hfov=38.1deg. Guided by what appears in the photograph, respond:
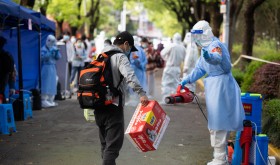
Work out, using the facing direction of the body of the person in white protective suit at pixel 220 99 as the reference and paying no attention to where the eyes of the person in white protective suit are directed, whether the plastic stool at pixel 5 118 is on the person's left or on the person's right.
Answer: on the person's right

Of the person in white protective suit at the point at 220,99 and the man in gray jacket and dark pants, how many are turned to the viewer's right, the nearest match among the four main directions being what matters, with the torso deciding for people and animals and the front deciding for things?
1

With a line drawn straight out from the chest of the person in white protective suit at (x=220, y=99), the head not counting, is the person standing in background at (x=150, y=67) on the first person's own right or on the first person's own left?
on the first person's own right

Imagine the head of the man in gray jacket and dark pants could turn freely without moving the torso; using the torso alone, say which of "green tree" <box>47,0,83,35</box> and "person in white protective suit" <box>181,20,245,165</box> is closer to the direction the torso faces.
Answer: the person in white protective suit

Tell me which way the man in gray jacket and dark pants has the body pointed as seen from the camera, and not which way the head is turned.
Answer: to the viewer's right

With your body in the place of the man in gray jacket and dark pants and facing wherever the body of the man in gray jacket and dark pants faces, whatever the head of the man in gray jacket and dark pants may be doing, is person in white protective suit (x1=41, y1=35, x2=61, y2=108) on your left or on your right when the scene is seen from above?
on your left

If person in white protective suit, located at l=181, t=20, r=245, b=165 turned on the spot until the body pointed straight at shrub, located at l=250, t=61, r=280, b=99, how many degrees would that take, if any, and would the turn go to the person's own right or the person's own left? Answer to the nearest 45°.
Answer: approximately 135° to the person's own right

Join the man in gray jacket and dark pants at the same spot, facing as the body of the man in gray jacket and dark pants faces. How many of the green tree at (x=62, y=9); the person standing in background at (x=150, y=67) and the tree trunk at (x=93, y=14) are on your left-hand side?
3

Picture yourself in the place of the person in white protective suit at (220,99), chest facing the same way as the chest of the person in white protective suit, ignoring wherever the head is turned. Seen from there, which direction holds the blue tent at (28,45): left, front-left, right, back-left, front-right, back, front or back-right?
right

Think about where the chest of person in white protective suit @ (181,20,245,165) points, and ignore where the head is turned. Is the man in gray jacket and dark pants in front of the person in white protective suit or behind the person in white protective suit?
in front

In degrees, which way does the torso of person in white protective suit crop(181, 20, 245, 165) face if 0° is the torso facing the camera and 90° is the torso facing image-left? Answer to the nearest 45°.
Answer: approximately 45°

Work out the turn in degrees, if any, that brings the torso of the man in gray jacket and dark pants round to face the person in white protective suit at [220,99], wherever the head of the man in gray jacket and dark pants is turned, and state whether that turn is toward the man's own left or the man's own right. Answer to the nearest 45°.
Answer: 0° — they already face them

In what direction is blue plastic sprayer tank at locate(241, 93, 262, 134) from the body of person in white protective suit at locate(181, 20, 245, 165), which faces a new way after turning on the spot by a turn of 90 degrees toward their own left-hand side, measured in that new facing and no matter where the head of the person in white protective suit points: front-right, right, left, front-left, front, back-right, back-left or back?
left

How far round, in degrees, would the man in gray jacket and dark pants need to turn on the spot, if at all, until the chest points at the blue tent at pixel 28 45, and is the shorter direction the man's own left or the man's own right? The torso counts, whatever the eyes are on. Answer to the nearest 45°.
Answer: approximately 90° to the man's own left

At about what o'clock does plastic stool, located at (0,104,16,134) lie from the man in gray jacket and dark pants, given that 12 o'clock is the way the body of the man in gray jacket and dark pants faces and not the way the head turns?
The plastic stool is roughly at 8 o'clock from the man in gray jacket and dark pants.

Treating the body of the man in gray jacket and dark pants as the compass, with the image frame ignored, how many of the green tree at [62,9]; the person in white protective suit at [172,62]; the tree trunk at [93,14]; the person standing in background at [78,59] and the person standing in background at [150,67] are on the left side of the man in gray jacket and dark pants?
5
